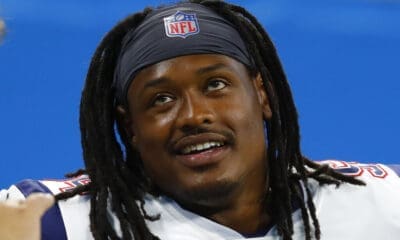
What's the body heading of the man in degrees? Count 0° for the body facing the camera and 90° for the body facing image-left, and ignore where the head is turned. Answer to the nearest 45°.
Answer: approximately 0°
